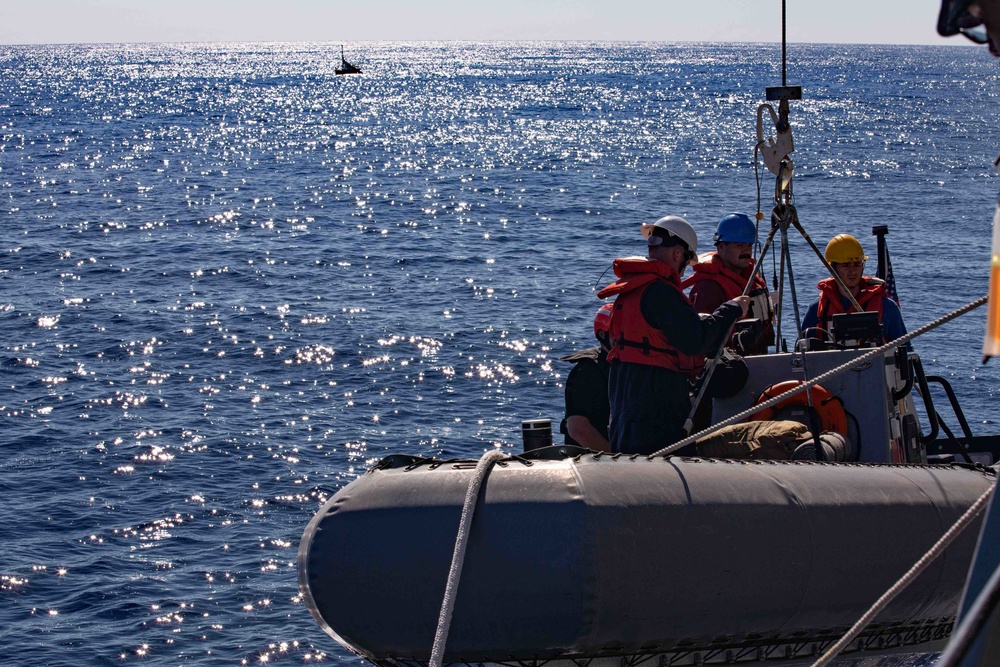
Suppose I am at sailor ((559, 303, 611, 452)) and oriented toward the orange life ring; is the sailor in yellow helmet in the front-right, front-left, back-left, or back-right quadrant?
front-left

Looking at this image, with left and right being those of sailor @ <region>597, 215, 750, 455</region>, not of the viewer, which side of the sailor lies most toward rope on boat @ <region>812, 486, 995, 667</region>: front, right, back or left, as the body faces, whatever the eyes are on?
right

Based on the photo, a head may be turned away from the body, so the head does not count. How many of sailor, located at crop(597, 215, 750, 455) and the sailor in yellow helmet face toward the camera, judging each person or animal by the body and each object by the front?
1

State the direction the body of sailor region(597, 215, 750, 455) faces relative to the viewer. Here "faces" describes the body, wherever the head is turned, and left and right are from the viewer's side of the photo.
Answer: facing away from the viewer and to the right of the viewer

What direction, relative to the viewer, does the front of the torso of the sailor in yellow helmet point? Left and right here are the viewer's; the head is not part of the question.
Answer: facing the viewer

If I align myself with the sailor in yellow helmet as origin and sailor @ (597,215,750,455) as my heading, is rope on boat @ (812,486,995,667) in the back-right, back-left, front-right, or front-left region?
front-left

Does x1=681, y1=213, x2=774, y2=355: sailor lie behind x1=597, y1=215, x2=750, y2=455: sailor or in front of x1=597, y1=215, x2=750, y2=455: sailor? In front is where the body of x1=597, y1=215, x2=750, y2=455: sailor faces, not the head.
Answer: in front

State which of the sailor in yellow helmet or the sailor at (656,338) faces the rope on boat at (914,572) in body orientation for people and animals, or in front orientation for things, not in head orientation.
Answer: the sailor in yellow helmet

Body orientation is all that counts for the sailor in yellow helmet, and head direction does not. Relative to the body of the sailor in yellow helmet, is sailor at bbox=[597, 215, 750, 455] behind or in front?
in front

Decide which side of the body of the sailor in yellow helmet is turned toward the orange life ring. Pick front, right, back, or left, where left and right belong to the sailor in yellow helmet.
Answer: front

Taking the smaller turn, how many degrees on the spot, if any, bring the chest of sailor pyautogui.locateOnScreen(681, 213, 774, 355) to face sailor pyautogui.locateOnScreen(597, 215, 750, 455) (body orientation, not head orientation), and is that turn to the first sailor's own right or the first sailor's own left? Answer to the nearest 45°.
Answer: approximately 45° to the first sailor's own right

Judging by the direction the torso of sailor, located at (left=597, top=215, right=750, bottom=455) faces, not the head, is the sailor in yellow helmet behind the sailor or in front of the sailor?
in front
